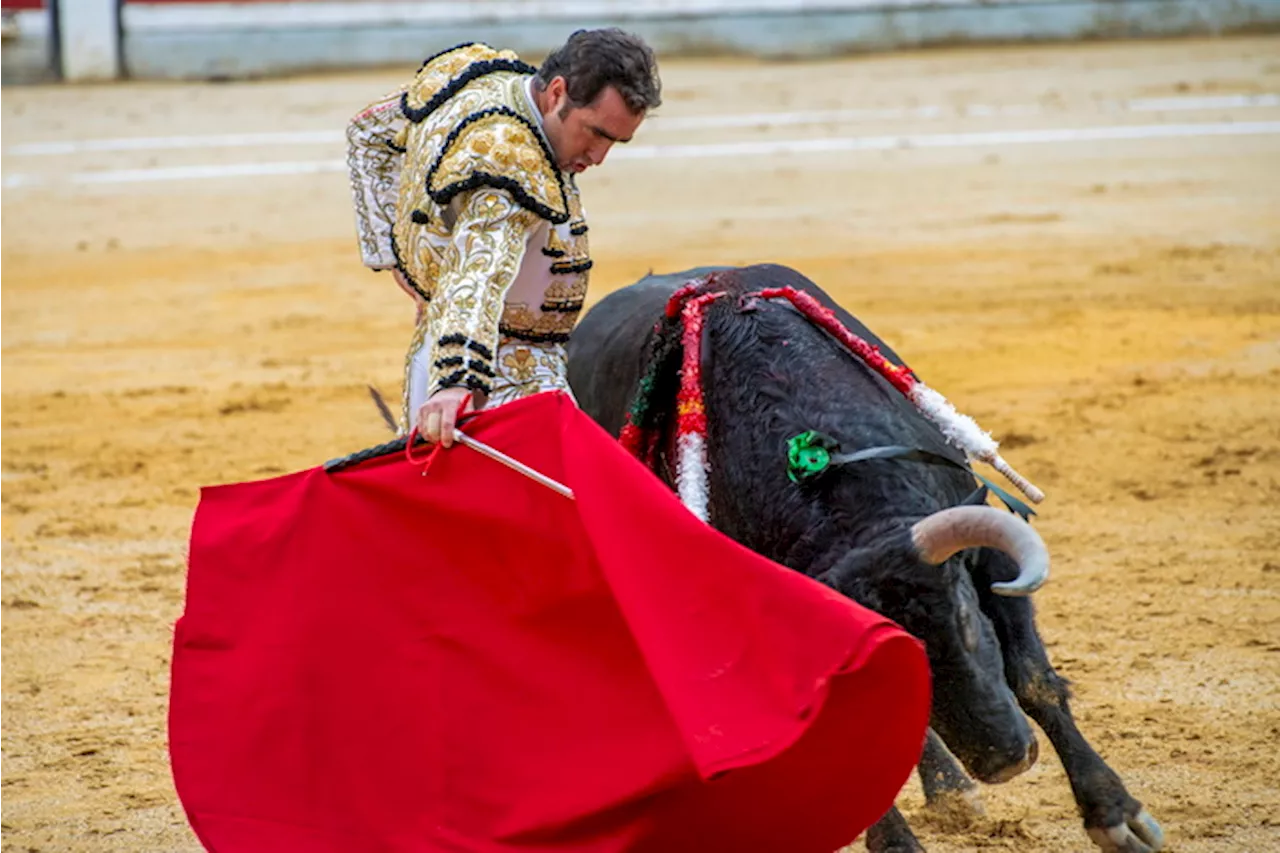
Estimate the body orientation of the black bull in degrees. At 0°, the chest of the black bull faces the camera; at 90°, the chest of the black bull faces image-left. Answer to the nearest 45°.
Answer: approximately 315°
